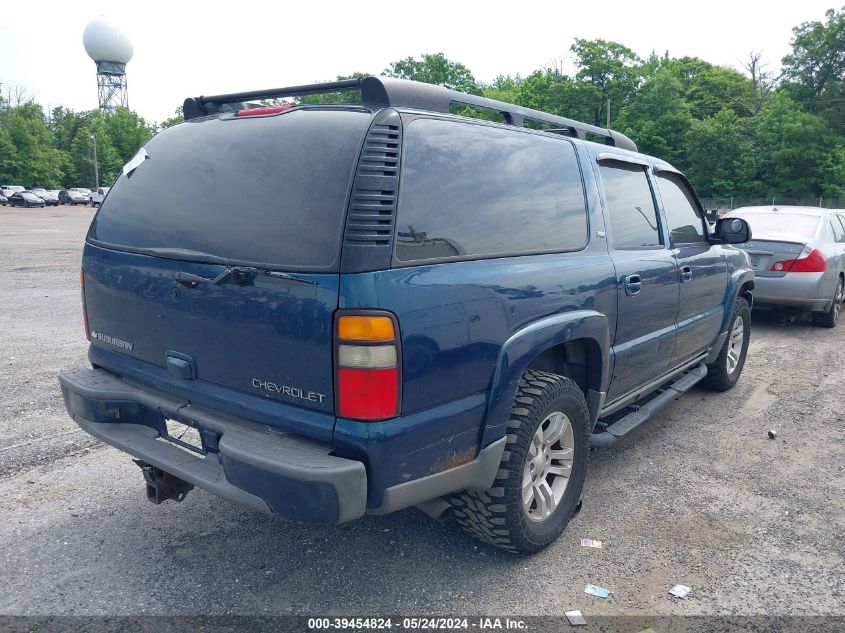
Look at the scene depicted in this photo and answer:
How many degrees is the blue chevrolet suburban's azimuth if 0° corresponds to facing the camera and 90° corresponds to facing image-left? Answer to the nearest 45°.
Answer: approximately 225°

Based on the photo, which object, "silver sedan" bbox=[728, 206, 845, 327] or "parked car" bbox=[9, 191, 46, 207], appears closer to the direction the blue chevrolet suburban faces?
the silver sedan

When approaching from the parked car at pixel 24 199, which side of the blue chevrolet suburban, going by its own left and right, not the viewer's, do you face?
left

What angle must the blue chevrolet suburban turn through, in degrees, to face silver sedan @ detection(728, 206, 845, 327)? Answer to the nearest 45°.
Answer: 0° — it already faces it
